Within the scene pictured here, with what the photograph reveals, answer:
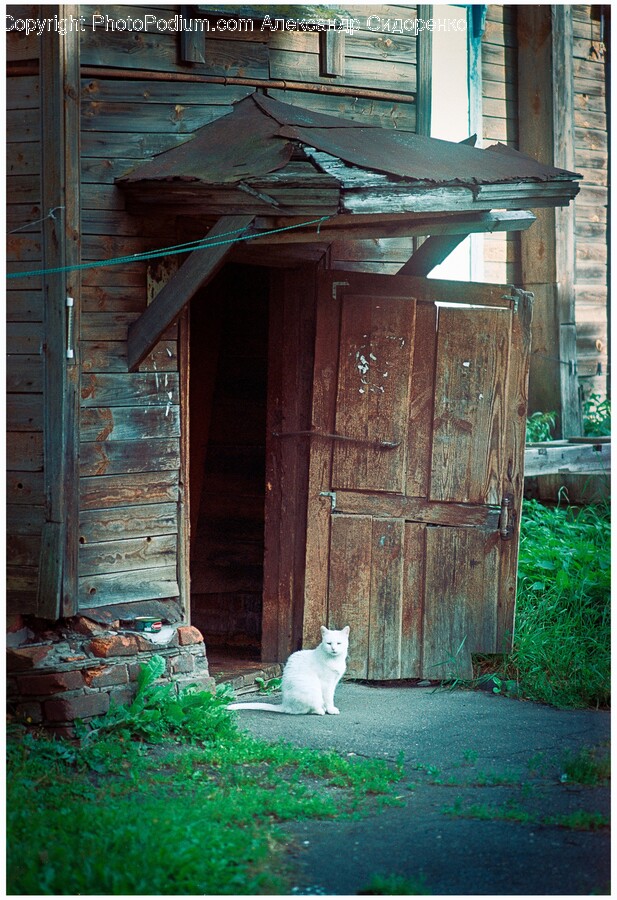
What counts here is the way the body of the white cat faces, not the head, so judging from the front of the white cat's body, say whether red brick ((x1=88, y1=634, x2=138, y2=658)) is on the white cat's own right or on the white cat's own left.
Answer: on the white cat's own right

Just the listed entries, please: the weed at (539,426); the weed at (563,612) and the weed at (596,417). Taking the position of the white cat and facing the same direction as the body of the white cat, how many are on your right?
0

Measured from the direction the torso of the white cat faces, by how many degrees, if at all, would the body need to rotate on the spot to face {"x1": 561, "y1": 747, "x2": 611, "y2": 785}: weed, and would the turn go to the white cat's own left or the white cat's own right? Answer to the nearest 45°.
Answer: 0° — it already faces it

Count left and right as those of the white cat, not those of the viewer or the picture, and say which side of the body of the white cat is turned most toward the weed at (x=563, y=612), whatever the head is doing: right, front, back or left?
left

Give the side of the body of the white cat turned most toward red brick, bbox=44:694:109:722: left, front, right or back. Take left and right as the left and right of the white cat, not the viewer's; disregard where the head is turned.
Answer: right

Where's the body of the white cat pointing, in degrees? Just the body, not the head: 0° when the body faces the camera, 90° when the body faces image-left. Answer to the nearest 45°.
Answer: approximately 315°

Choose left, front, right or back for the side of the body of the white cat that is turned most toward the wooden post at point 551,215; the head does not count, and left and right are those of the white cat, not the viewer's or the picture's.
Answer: left

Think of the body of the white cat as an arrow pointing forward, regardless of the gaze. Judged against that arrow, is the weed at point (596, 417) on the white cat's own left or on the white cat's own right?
on the white cat's own left
